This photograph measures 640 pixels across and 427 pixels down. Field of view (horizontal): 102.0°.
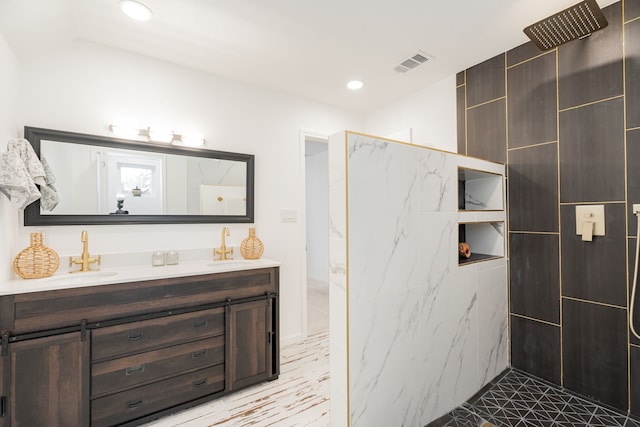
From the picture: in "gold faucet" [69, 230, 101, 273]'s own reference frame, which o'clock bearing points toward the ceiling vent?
The ceiling vent is roughly at 10 o'clock from the gold faucet.

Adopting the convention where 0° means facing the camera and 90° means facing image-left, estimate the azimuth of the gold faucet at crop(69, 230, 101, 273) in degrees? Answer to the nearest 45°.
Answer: approximately 0°

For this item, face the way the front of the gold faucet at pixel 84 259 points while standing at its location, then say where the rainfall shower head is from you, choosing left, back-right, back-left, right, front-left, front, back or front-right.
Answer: front-left

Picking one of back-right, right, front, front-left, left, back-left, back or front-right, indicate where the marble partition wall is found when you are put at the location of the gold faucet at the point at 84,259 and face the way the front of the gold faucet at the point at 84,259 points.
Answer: front-left
